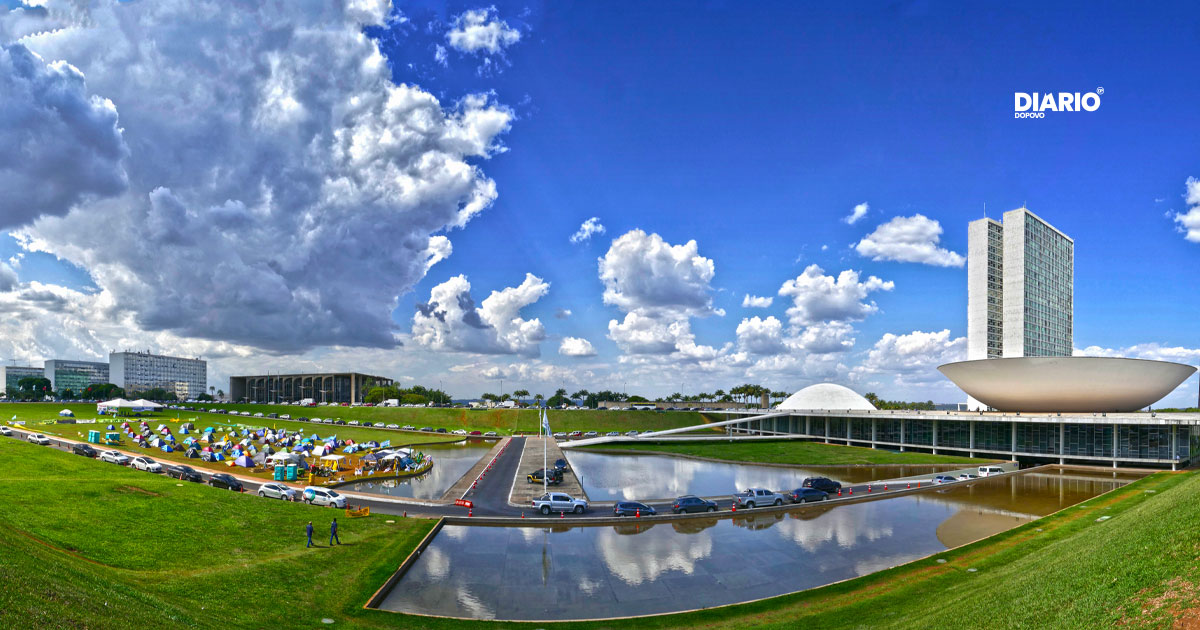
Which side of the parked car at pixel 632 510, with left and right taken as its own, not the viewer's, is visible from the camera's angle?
right

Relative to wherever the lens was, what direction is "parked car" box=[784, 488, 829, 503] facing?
facing away from the viewer and to the right of the viewer

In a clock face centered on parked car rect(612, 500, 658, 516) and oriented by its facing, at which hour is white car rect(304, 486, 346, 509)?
The white car is roughly at 6 o'clock from the parked car.
